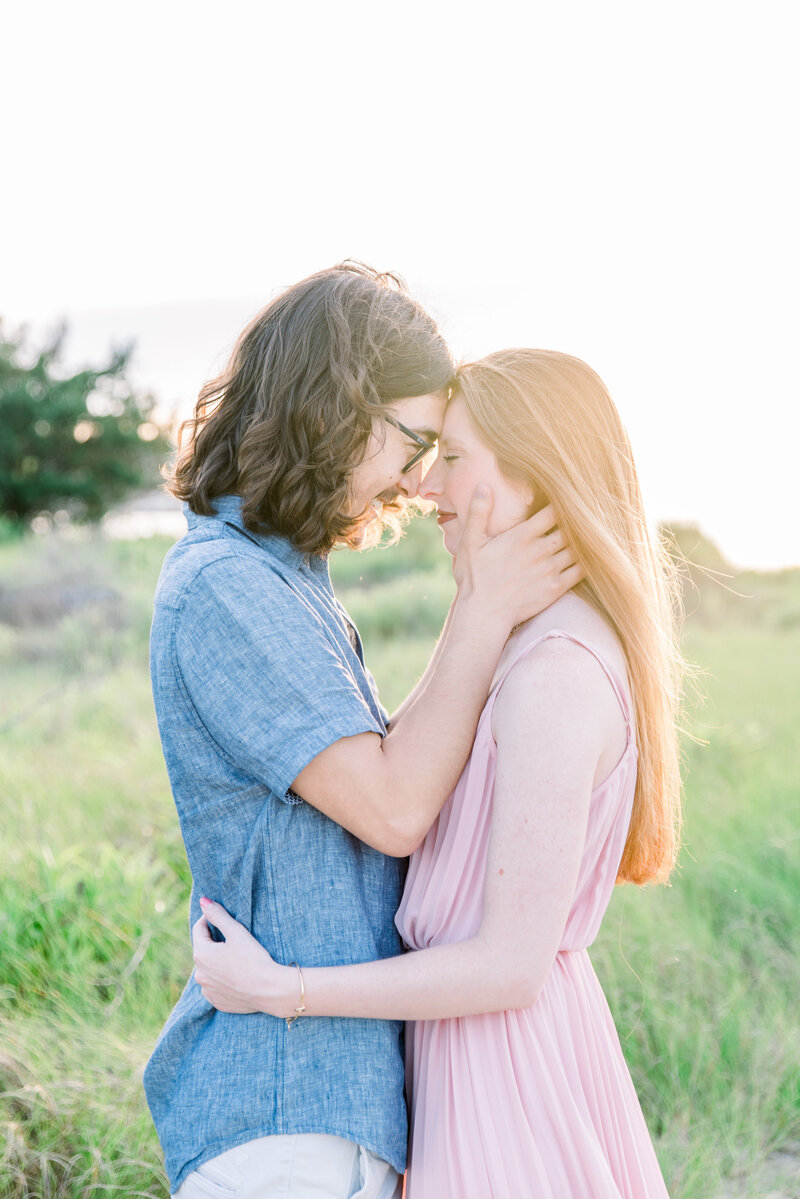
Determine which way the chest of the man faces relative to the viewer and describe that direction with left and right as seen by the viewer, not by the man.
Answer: facing to the right of the viewer

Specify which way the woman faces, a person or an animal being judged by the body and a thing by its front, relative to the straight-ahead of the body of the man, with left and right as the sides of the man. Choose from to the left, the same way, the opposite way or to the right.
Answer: the opposite way

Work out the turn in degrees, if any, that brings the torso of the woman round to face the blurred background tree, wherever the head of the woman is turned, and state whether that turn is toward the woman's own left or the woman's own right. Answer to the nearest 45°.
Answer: approximately 45° to the woman's own right

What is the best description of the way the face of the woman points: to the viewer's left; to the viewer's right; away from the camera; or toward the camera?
to the viewer's left

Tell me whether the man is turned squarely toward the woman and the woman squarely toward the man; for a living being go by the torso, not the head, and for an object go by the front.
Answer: yes

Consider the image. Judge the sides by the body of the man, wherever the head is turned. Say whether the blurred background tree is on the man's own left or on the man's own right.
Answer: on the man's own left

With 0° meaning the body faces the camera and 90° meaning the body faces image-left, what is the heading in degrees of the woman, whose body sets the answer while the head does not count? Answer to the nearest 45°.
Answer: approximately 90°
